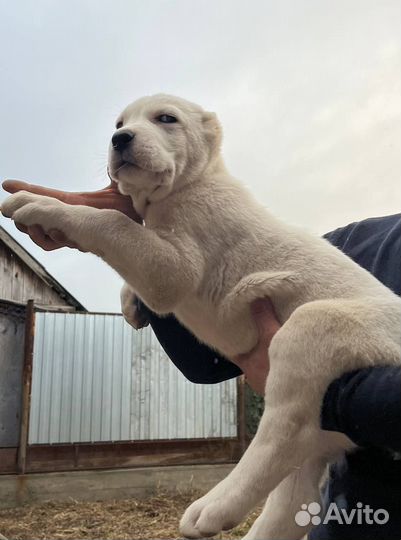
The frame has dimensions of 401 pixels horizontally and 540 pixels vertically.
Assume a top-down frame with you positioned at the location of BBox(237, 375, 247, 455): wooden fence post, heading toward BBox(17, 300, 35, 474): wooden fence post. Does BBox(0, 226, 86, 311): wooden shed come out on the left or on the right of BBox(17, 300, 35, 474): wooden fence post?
right

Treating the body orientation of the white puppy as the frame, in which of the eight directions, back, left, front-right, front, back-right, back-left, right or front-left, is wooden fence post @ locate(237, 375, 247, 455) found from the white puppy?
right

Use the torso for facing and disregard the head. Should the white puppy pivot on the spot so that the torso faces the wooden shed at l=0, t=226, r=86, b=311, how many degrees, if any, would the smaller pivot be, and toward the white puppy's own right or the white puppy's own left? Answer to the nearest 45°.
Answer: approximately 90° to the white puppy's own right

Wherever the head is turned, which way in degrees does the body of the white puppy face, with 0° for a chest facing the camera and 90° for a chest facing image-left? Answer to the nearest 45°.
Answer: approximately 90°

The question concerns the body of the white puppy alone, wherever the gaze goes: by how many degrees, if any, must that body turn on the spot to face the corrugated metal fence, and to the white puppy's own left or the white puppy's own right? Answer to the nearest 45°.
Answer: approximately 90° to the white puppy's own right

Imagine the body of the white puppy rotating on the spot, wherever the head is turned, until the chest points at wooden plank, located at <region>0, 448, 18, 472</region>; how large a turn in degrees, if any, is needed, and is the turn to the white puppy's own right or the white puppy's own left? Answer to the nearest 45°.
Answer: approximately 45° to the white puppy's own right
